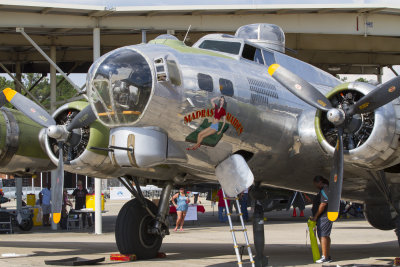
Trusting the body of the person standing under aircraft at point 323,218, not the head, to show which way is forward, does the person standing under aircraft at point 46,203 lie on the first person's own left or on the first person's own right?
on the first person's own right

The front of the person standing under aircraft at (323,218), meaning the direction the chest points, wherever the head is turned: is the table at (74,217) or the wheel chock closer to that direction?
the wheel chock

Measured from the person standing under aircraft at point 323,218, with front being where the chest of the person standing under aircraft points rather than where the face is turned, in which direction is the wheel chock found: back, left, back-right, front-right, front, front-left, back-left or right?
front

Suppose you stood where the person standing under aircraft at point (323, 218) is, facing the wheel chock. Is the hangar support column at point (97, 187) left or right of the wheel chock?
right

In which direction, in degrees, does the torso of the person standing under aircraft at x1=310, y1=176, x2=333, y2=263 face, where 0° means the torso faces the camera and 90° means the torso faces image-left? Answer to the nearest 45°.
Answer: approximately 90°

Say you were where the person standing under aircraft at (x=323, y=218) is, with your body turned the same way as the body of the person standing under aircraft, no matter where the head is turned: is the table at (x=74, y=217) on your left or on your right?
on your right

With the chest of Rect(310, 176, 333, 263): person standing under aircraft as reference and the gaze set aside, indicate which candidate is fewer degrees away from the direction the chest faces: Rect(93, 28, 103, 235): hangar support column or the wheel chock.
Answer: the wheel chock
